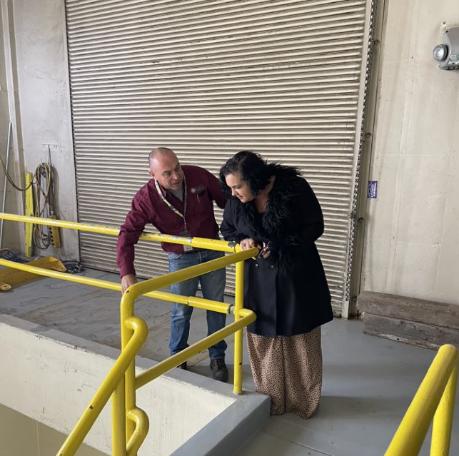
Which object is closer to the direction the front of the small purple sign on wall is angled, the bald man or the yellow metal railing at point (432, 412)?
the yellow metal railing

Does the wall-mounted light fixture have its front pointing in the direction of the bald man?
yes

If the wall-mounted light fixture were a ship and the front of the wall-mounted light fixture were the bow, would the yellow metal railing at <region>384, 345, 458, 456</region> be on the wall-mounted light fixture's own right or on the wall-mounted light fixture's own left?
on the wall-mounted light fixture's own left

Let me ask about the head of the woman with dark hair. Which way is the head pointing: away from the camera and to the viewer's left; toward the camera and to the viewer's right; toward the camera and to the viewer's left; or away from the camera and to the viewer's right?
toward the camera and to the viewer's left

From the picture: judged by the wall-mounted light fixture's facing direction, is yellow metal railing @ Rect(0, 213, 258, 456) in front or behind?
in front

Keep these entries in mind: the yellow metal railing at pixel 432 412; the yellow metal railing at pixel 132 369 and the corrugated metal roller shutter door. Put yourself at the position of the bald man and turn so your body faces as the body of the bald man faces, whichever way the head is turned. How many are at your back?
1

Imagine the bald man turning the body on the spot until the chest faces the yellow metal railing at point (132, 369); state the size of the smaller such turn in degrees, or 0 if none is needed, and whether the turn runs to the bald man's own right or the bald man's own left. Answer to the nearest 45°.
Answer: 0° — they already face it

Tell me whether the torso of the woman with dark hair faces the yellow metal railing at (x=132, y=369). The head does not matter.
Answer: yes

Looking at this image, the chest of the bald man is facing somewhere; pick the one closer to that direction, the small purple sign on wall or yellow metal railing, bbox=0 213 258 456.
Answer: the yellow metal railing

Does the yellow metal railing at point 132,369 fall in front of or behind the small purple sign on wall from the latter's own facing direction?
in front

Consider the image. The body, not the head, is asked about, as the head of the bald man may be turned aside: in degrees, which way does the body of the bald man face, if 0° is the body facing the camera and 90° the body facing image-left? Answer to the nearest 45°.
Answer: approximately 0°

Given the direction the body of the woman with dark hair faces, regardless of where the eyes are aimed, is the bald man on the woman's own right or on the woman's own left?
on the woman's own right

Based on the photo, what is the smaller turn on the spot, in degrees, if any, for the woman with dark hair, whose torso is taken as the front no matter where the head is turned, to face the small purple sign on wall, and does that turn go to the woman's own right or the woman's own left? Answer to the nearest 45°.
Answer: approximately 180°
